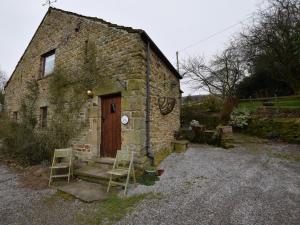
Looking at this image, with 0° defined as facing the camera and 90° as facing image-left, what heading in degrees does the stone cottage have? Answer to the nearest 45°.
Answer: approximately 45°

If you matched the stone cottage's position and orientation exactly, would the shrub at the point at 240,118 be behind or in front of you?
behind

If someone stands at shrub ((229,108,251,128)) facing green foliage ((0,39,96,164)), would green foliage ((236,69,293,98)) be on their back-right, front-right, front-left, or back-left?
back-right

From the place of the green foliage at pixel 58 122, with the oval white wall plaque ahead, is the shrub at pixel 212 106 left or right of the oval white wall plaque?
left

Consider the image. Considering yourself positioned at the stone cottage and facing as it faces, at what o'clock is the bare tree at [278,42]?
The bare tree is roughly at 7 o'clock from the stone cottage.

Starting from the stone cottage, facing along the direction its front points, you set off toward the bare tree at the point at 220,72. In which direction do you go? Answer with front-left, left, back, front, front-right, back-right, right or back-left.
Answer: back

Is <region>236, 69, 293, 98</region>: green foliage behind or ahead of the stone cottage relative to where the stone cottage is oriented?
behind

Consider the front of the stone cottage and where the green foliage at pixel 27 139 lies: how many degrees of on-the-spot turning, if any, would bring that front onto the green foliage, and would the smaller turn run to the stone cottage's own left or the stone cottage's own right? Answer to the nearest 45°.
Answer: approximately 90° to the stone cottage's own right
